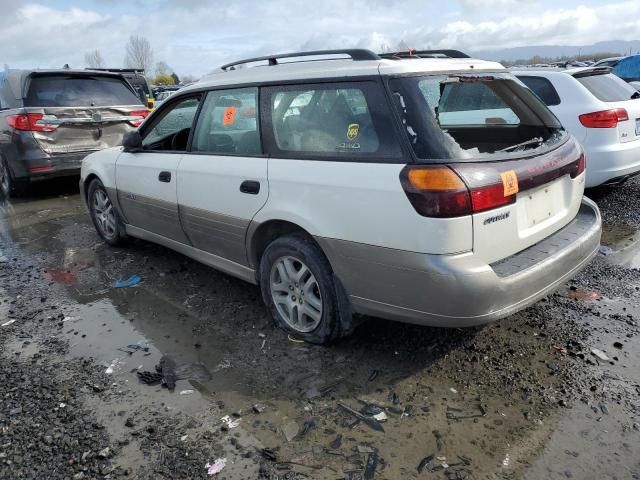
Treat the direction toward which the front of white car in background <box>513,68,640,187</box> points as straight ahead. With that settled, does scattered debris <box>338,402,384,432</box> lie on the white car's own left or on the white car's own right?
on the white car's own left

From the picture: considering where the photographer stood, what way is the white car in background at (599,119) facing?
facing away from the viewer and to the left of the viewer

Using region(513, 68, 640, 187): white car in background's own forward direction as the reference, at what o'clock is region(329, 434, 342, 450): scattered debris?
The scattered debris is roughly at 8 o'clock from the white car in background.

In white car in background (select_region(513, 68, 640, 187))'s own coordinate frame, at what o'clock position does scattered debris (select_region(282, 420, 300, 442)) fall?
The scattered debris is roughly at 8 o'clock from the white car in background.

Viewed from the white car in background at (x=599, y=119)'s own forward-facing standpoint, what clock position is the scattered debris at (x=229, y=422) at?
The scattered debris is roughly at 8 o'clock from the white car in background.

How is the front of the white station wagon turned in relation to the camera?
facing away from the viewer and to the left of the viewer
